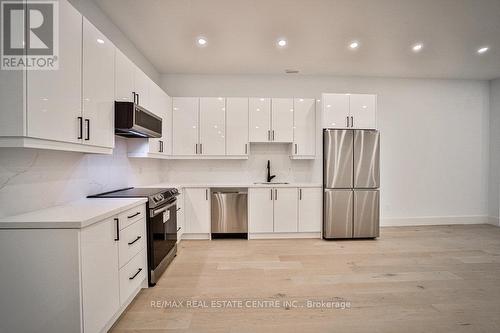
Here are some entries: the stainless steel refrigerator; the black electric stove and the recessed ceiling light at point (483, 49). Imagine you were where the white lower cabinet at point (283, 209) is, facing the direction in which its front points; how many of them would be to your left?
2

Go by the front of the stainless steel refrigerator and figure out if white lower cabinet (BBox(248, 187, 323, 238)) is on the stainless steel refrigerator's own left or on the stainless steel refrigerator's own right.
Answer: on the stainless steel refrigerator's own right

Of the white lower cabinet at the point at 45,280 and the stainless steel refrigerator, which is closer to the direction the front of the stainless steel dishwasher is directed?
the white lower cabinet

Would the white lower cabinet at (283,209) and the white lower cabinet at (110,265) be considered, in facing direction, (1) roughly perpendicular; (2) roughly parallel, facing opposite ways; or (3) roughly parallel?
roughly perpendicular

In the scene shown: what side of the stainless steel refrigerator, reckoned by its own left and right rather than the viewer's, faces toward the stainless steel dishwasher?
right

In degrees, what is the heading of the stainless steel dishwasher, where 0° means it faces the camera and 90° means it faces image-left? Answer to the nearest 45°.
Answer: approximately 0°

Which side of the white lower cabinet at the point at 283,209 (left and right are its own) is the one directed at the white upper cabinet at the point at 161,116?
right

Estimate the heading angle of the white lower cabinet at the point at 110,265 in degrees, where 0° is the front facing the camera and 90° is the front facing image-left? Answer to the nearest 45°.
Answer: approximately 315°

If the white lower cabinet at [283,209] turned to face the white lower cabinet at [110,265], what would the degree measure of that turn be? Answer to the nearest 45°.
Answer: approximately 45° to its right

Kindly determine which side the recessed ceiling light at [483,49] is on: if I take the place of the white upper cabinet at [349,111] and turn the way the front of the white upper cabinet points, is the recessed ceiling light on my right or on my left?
on my left
